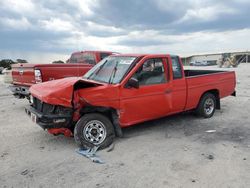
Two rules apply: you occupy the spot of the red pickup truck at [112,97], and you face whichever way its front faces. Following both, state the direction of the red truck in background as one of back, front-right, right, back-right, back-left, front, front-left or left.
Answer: right

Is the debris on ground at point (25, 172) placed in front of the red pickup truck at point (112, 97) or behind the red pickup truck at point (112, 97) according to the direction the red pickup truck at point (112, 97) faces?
in front

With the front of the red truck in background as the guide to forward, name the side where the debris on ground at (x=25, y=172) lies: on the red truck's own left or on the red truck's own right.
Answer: on the red truck's own right

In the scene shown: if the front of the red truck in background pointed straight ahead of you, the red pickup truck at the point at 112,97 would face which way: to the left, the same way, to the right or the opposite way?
the opposite way

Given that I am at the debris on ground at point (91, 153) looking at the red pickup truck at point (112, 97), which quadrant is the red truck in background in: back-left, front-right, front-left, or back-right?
front-left

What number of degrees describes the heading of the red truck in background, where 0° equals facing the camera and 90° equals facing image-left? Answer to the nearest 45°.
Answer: approximately 225°

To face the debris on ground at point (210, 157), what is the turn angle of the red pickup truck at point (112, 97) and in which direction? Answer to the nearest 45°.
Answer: approximately 90° to its left

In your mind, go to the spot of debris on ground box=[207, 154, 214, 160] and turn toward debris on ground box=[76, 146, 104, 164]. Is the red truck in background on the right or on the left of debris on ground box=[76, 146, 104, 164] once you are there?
right

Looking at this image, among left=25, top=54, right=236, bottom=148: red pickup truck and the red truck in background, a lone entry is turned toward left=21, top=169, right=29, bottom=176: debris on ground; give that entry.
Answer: the red pickup truck

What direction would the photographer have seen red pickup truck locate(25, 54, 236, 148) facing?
facing the viewer and to the left of the viewer
